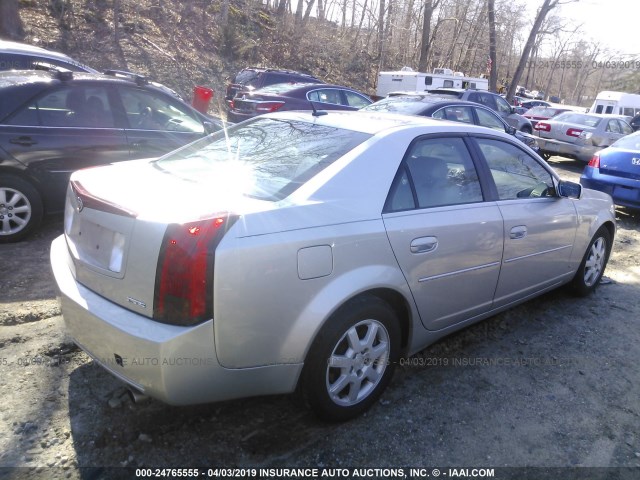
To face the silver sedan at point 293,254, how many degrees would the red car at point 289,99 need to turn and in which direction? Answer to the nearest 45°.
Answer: approximately 135° to its right

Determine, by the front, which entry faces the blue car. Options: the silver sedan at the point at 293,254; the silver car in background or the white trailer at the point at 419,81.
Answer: the silver sedan

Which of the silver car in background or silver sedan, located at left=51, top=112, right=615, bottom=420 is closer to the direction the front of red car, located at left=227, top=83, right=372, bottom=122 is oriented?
the silver car in background

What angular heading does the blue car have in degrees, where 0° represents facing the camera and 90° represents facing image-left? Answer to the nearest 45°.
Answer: approximately 225°

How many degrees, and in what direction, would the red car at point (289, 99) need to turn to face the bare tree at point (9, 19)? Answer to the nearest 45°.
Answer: approximately 90° to its left

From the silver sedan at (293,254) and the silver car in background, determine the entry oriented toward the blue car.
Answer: the silver sedan

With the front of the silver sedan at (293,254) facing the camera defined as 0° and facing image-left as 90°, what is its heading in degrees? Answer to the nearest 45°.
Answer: approximately 225°

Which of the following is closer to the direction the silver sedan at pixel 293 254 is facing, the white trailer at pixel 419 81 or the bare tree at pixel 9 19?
the white trailer
